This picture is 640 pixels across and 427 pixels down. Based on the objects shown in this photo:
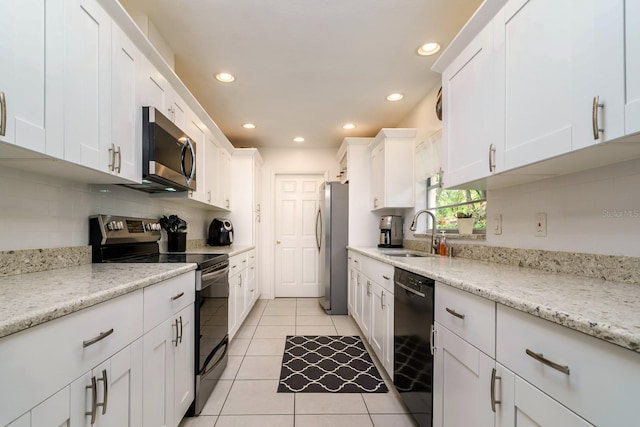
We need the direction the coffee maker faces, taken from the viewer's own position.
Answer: facing the viewer and to the left of the viewer

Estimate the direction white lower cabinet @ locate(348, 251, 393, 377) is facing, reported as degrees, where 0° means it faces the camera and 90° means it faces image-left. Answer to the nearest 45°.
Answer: approximately 90°

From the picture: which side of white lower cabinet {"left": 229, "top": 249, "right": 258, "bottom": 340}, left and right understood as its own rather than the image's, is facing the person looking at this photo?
right

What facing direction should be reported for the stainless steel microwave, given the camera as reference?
facing the viewer and to the right of the viewer

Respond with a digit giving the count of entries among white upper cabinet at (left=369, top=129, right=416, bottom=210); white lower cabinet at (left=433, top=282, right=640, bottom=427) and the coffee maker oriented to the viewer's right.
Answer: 0

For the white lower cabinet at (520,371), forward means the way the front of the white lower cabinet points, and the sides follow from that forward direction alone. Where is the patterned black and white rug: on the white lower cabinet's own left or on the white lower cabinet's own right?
on the white lower cabinet's own right

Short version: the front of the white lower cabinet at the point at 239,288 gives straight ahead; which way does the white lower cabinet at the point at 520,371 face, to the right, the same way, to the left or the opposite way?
the opposite way

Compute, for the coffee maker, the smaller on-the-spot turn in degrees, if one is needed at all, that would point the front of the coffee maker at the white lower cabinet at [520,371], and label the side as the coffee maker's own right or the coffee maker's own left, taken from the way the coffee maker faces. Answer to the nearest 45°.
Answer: approximately 45° to the coffee maker's own left

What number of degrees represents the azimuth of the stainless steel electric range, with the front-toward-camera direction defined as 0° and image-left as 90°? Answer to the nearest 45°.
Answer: approximately 315°

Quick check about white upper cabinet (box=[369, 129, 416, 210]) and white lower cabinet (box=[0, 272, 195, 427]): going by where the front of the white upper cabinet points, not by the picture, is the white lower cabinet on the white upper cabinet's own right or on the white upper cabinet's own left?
on the white upper cabinet's own left

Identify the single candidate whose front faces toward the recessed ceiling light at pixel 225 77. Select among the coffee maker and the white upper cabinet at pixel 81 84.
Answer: the coffee maker

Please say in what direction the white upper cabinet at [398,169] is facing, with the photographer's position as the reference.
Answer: facing to the left of the viewer

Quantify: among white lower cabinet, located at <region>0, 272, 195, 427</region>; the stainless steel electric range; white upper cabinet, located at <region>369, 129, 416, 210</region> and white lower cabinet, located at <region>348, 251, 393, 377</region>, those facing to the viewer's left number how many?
2
